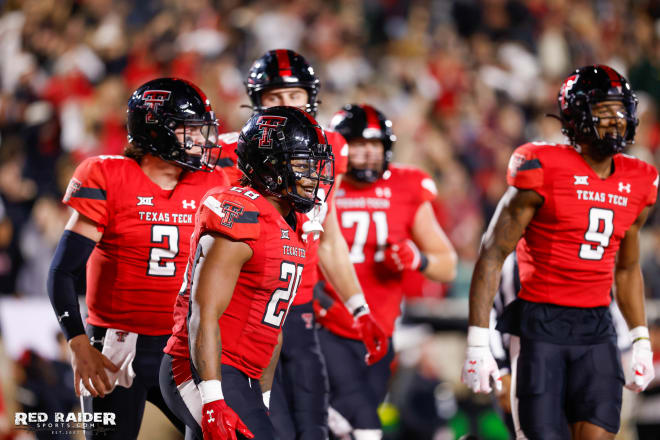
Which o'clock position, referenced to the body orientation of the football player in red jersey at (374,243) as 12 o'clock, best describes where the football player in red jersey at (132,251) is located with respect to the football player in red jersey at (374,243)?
the football player in red jersey at (132,251) is roughly at 1 o'clock from the football player in red jersey at (374,243).

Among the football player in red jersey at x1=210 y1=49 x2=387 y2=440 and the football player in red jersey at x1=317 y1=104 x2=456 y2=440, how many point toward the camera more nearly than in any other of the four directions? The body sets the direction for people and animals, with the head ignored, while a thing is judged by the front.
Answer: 2

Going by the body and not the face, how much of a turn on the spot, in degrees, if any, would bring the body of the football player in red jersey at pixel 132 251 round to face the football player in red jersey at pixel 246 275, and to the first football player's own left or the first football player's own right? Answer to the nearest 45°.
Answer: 0° — they already face them

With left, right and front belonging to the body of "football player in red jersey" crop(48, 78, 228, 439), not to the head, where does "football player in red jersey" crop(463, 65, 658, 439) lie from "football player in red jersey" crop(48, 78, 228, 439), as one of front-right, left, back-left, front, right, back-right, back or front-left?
front-left

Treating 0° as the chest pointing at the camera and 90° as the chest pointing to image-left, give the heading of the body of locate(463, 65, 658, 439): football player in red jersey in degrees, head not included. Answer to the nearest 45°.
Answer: approximately 315°

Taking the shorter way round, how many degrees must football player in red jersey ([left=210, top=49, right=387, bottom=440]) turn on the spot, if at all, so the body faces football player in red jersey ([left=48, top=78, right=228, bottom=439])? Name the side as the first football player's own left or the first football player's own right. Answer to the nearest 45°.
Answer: approximately 45° to the first football player's own right

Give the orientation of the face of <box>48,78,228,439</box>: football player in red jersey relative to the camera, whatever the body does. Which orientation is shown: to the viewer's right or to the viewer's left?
to the viewer's right

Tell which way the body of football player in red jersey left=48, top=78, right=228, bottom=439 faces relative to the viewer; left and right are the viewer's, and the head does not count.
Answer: facing the viewer and to the right of the viewer

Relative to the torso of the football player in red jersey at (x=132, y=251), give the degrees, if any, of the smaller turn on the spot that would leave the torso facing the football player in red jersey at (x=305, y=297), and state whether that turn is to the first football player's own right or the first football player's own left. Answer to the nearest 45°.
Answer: approximately 90° to the first football player's own left

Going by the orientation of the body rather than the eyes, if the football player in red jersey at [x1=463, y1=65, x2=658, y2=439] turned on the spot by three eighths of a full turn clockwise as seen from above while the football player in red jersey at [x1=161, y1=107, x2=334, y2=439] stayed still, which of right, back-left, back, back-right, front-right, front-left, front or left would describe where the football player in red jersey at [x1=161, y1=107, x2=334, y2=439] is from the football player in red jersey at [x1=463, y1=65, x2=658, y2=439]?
front-left
